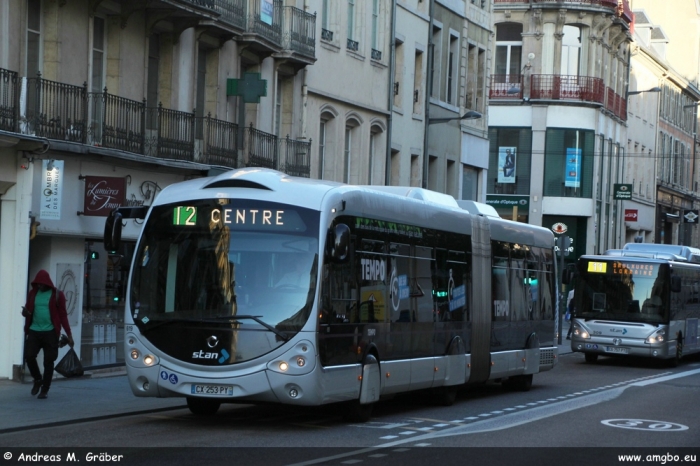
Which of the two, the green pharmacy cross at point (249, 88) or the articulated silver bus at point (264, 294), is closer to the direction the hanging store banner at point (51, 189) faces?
the articulated silver bus

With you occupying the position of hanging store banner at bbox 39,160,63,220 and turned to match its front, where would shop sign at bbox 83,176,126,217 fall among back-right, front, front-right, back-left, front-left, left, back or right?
back-left

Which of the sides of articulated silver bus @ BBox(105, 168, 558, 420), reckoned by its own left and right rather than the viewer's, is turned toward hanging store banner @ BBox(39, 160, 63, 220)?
right

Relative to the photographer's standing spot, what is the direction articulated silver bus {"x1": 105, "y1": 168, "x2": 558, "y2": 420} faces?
facing the viewer and to the left of the viewer

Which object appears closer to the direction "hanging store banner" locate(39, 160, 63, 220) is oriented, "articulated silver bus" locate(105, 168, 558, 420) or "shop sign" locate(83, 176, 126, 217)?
the articulated silver bus

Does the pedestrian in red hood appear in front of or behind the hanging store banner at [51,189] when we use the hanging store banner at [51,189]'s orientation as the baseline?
in front

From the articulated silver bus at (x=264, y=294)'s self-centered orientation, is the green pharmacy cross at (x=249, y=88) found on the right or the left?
on its right

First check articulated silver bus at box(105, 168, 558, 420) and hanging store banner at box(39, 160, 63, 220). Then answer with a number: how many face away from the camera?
0

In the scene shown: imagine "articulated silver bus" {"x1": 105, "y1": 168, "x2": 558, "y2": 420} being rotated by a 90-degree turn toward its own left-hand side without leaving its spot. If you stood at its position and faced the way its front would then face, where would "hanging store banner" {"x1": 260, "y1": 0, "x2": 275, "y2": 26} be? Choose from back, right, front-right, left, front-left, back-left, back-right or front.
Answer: back-left

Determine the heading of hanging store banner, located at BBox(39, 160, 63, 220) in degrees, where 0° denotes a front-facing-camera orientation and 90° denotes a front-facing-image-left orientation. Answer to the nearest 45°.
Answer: approximately 0°

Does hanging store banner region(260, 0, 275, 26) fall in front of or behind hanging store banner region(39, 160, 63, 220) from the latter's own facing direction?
behind

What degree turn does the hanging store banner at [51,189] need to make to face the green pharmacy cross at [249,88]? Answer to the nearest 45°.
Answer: approximately 135° to its left
